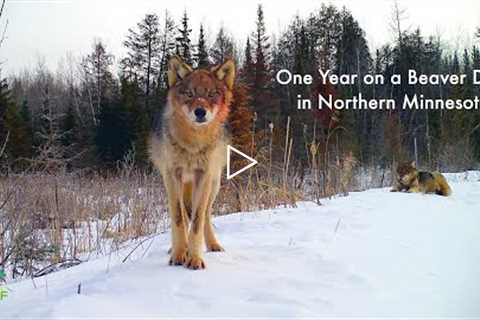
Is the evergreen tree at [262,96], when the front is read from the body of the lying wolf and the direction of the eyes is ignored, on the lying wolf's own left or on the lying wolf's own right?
on the lying wolf's own right

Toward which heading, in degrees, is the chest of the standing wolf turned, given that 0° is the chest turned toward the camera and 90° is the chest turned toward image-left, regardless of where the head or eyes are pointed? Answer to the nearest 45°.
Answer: approximately 0°

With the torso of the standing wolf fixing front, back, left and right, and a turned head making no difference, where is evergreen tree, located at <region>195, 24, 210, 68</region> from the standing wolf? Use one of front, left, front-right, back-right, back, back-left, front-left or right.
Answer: back

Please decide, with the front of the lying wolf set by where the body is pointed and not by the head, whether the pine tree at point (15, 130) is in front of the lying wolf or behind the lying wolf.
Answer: in front

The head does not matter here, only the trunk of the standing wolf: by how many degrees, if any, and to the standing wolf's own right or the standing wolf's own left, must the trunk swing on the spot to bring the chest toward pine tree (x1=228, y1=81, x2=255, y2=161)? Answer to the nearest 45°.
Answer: approximately 180°

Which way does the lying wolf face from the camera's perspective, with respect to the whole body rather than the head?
to the viewer's left

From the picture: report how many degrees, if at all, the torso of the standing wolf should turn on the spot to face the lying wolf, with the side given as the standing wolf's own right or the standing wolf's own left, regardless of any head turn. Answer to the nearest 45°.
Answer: approximately 135° to the standing wolf's own left

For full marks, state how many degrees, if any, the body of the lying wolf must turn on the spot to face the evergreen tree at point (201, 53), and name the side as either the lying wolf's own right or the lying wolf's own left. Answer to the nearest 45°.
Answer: approximately 45° to the lying wolf's own right

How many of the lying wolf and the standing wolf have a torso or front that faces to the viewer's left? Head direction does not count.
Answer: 1
